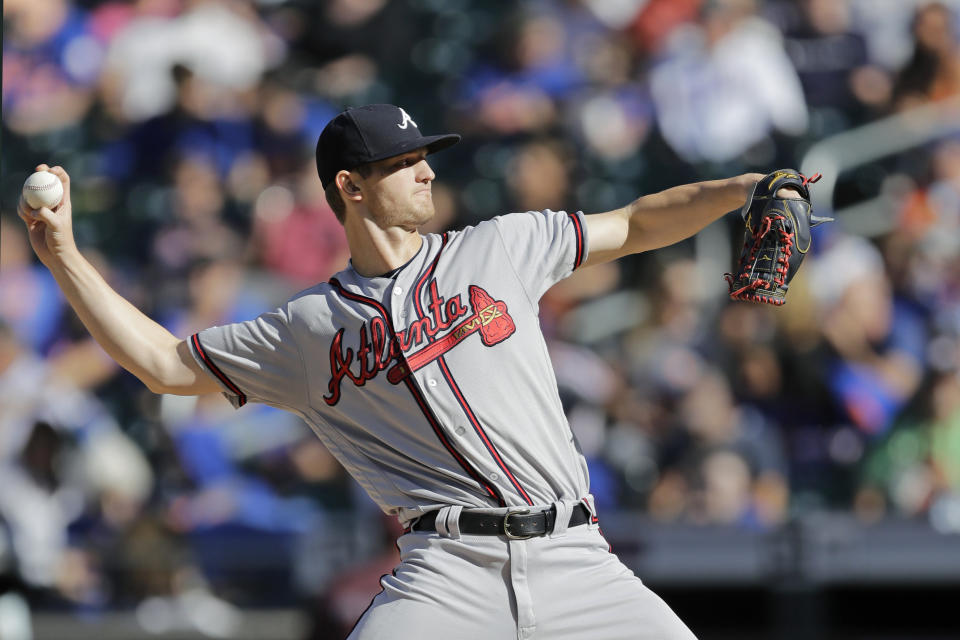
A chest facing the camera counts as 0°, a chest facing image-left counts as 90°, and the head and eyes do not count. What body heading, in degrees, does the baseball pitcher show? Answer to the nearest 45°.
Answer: approximately 0°
